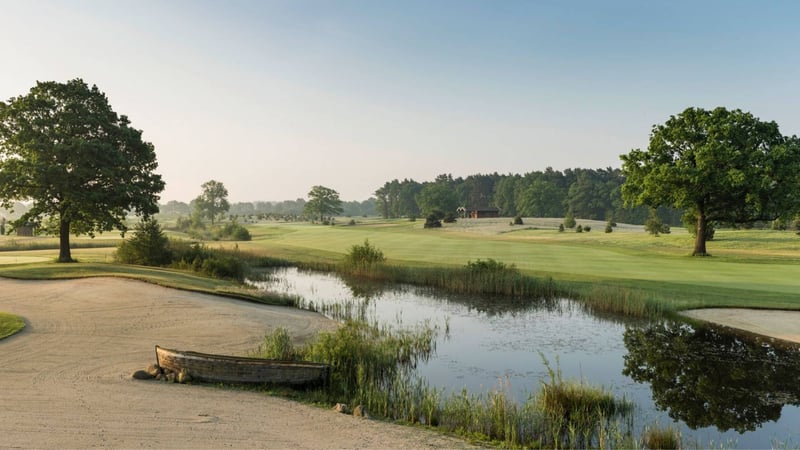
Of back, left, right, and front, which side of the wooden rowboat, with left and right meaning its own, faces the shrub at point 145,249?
right

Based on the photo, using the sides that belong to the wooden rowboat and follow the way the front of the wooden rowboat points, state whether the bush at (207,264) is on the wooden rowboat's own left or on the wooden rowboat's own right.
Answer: on the wooden rowboat's own right

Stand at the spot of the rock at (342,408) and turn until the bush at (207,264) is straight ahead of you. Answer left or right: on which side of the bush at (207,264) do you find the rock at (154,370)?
left

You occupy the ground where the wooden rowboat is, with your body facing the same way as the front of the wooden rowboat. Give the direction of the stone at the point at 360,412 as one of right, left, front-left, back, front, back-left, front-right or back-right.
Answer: back-left

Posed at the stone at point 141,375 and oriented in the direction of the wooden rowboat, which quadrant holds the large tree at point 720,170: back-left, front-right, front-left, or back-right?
front-left

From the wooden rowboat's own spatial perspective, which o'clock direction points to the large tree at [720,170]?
The large tree is roughly at 5 o'clock from the wooden rowboat.

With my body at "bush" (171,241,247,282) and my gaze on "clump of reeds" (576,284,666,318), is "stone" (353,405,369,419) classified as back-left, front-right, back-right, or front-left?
front-right

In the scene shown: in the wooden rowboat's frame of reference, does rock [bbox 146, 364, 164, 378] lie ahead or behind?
ahead

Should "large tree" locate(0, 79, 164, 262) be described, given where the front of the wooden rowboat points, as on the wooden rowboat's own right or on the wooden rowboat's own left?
on the wooden rowboat's own right

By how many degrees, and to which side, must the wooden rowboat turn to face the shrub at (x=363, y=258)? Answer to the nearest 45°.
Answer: approximately 90° to its right

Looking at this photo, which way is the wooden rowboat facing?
to the viewer's left

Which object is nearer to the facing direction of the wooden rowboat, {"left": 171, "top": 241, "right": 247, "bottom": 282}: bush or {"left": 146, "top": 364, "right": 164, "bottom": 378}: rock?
the rock

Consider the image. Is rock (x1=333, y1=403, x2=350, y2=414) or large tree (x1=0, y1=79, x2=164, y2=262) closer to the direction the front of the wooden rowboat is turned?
the large tree
